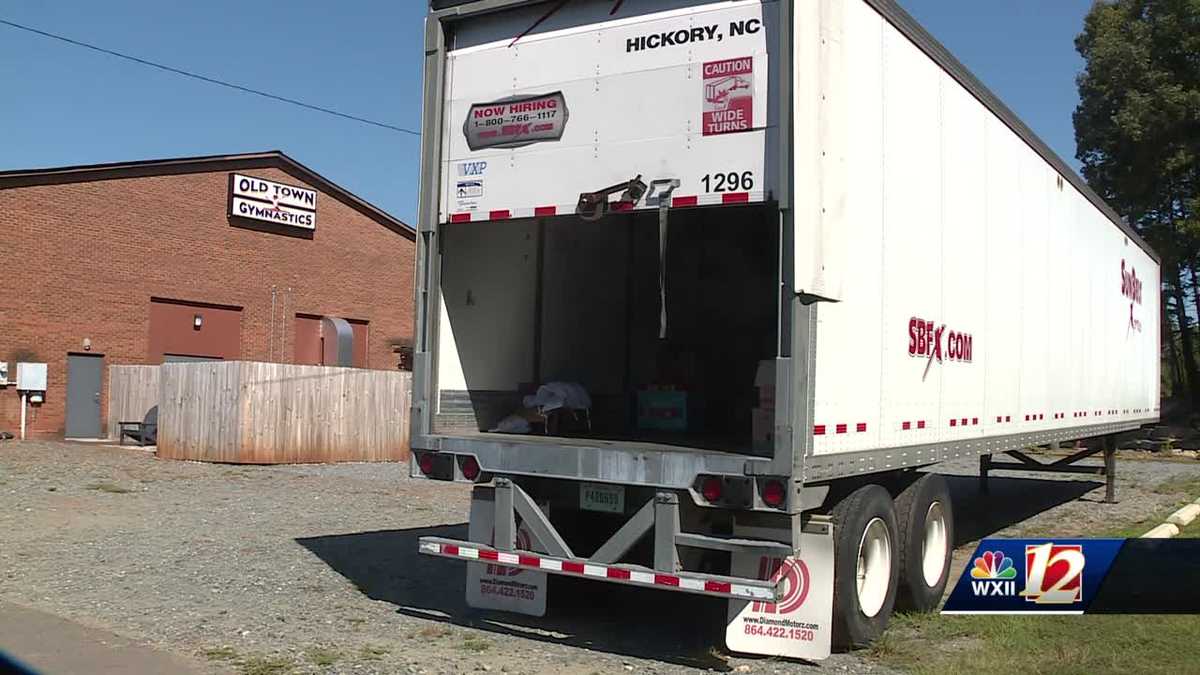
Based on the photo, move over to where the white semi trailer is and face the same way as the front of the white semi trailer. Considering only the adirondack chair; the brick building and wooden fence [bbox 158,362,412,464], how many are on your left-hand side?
3

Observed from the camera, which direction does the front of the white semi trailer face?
facing away from the viewer and to the right of the viewer

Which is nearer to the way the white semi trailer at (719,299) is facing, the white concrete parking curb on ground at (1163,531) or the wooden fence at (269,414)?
the white concrete parking curb on ground

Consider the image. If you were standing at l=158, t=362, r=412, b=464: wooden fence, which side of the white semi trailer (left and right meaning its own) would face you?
left

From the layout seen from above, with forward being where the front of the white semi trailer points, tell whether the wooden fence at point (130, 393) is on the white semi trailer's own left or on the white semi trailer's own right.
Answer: on the white semi trailer's own left

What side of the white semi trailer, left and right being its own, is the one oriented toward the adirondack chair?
left
